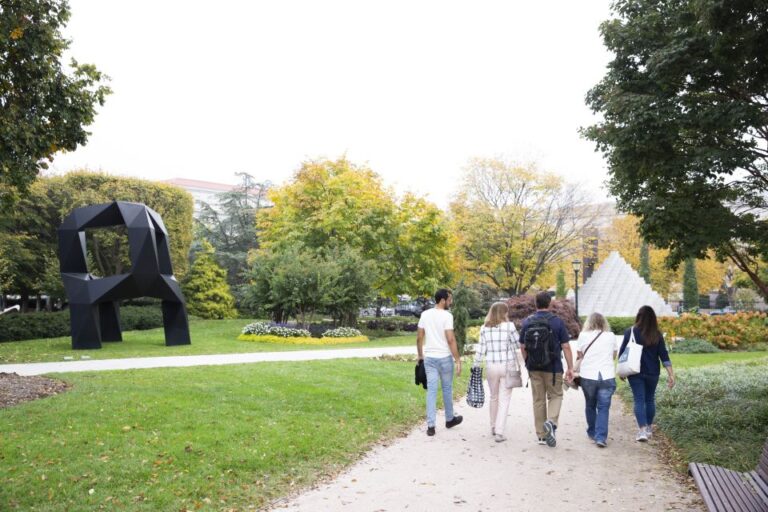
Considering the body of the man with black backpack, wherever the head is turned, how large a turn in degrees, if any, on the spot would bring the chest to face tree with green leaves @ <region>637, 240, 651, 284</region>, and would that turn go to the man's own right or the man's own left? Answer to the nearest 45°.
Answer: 0° — they already face it

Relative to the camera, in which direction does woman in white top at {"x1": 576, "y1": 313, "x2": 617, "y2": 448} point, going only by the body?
away from the camera

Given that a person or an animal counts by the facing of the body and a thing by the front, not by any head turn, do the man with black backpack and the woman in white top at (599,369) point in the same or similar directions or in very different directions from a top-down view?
same or similar directions

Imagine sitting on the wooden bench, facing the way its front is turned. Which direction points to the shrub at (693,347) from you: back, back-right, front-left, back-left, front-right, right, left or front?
right

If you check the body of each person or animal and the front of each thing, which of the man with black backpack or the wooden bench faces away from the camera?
the man with black backpack

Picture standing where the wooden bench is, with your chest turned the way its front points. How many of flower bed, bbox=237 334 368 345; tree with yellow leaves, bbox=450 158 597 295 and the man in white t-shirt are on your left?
0

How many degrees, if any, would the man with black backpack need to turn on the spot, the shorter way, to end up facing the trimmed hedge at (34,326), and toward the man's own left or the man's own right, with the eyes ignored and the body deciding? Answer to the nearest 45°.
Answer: approximately 45° to the man's own left

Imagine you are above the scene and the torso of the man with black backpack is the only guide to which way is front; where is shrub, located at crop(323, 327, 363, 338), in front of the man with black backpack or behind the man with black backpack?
in front

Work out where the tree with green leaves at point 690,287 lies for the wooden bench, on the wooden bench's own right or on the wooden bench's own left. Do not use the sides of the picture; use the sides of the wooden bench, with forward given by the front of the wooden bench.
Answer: on the wooden bench's own right

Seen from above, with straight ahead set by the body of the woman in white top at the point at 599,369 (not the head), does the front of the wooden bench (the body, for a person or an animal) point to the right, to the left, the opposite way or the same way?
to the left

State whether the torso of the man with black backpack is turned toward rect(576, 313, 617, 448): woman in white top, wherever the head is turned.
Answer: no

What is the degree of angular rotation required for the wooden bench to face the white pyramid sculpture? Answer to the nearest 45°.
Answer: approximately 90° to its right

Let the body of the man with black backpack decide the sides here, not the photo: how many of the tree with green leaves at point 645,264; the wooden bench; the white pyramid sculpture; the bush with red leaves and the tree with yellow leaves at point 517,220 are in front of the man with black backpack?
4

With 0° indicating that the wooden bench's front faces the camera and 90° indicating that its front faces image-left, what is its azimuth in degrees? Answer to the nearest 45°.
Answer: approximately 90°

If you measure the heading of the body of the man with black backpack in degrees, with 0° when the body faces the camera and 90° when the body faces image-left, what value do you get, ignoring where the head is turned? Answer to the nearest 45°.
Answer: approximately 180°

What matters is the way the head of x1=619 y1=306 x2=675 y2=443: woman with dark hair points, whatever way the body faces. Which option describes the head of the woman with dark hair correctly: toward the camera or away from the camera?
away from the camera
